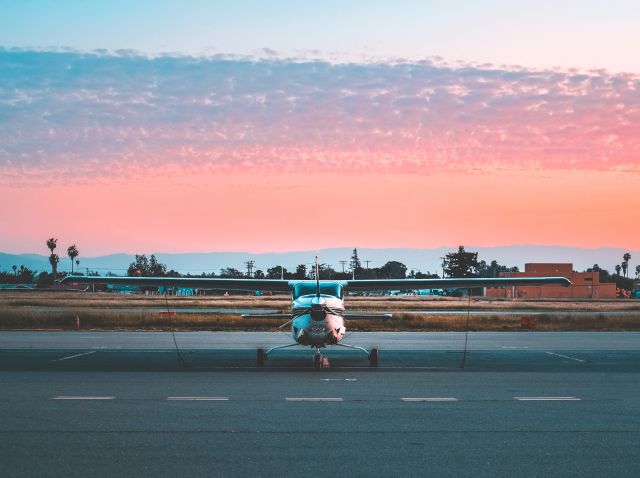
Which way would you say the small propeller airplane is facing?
toward the camera
